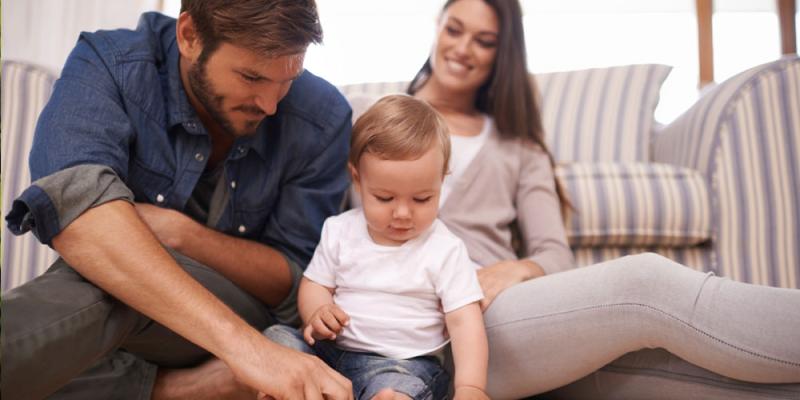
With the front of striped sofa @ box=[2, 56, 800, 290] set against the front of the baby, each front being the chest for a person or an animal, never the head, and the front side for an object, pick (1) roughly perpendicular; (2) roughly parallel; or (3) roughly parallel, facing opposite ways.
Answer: roughly parallel

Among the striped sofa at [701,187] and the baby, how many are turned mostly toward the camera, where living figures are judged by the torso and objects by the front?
2

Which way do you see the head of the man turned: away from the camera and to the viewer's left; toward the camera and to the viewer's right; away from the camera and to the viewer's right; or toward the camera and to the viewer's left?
toward the camera and to the viewer's right

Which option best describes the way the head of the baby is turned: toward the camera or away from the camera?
toward the camera

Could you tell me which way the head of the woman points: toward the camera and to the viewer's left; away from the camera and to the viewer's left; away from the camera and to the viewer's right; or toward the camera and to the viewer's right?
toward the camera and to the viewer's left

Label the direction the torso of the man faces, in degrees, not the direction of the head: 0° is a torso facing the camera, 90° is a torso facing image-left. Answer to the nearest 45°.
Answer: approximately 315°

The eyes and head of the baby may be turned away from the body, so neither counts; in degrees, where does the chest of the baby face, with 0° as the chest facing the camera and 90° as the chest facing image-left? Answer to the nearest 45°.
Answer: approximately 0°

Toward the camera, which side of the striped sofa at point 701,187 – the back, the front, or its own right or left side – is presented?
front
